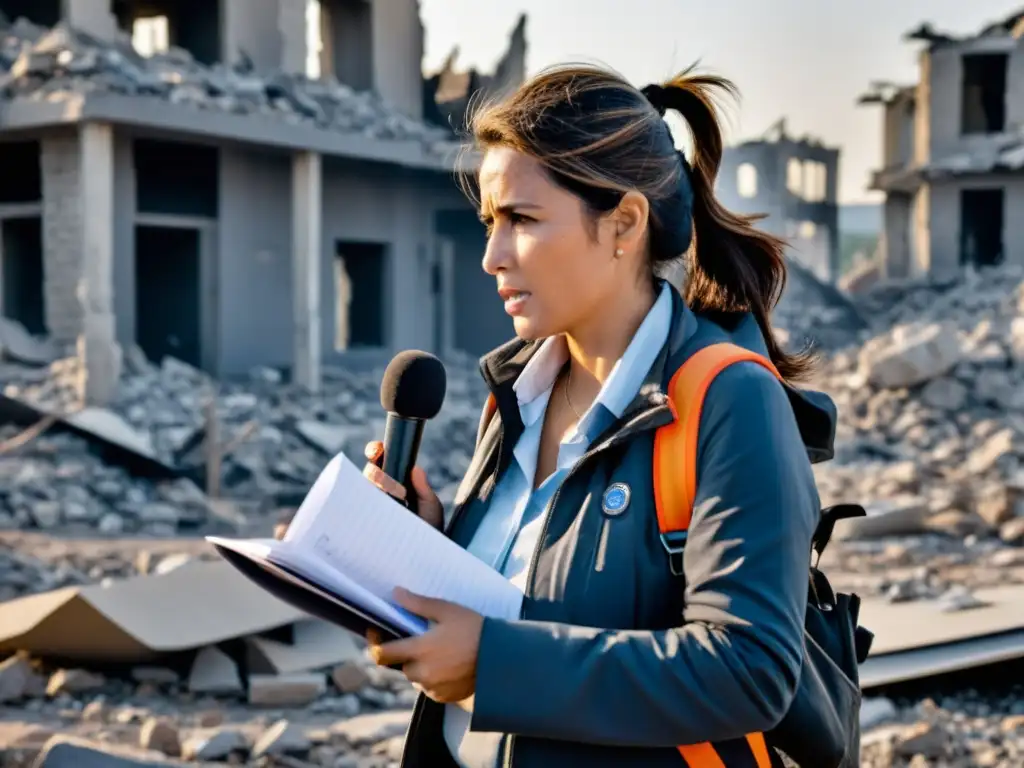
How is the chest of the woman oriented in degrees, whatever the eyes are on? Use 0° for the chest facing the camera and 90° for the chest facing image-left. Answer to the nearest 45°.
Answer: approximately 45°

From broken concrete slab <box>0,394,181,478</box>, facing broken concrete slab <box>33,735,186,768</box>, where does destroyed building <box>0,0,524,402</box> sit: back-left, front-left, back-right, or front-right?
back-left

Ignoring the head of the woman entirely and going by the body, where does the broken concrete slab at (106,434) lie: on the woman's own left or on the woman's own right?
on the woman's own right

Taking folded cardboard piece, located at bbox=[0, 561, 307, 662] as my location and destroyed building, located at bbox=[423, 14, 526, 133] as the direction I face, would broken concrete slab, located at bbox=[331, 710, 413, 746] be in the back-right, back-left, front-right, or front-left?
back-right

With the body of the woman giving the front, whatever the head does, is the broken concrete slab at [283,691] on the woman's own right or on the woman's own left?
on the woman's own right

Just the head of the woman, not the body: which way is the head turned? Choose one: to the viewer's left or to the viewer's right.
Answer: to the viewer's left

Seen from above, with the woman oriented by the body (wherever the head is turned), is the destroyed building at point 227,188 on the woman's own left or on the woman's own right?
on the woman's own right

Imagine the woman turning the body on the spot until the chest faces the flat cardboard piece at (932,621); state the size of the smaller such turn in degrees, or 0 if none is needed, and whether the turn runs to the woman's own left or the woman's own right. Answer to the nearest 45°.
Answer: approximately 135° to the woman's own right
